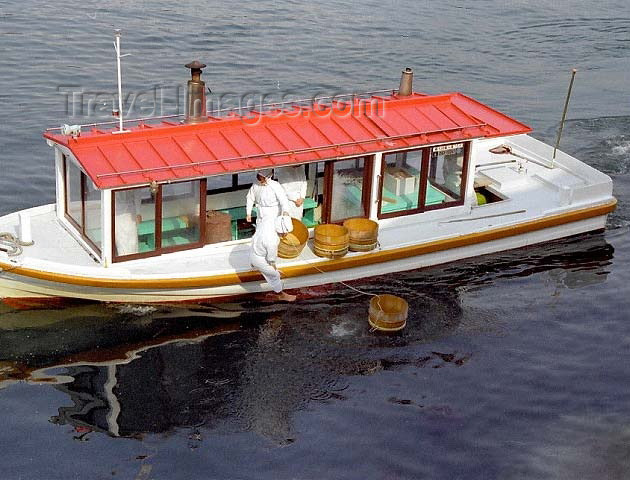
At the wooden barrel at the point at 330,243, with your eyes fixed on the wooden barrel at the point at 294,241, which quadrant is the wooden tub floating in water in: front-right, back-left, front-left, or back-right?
back-left

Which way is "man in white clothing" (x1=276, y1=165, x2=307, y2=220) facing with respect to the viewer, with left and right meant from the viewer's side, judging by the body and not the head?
facing the viewer

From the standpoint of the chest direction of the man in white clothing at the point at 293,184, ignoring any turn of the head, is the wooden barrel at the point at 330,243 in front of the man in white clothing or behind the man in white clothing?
in front

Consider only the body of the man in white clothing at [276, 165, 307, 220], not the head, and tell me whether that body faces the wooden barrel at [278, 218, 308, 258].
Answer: yes

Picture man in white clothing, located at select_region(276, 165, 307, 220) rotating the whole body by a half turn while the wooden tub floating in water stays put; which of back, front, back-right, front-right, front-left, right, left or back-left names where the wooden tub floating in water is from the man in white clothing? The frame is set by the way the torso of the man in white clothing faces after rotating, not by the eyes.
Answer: back-right

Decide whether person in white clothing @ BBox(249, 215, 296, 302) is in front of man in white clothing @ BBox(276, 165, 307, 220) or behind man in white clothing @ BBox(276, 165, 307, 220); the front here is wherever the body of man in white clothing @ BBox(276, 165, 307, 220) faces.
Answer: in front

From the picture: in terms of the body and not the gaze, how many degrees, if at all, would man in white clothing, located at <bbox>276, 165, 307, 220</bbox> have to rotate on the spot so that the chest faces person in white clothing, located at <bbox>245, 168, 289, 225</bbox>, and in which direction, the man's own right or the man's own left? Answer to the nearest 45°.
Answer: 0° — they already face them

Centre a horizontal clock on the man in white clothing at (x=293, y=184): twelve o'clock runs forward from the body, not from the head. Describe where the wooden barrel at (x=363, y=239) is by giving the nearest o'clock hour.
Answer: The wooden barrel is roughly at 10 o'clock from the man in white clothing.
